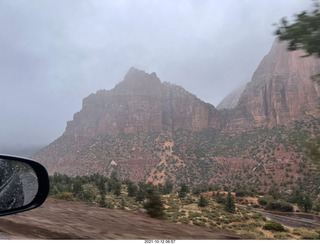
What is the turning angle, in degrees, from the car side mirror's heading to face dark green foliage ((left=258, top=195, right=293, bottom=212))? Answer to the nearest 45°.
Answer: approximately 135° to its left

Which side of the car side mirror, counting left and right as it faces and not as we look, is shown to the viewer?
front

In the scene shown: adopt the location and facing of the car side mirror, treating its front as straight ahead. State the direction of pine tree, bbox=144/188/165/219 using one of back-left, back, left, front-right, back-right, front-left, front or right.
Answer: back-left

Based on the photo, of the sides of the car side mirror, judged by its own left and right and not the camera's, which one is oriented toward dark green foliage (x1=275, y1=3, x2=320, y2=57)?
left
